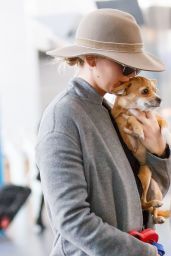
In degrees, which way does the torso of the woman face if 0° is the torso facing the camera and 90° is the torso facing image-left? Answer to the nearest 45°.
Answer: approximately 270°

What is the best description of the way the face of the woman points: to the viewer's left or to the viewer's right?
to the viewer's right

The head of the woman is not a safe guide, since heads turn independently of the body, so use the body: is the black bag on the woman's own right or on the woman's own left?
on the woman's own left
